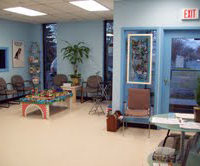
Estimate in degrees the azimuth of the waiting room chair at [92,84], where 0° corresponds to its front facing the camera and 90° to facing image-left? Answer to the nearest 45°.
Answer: approximately 45°

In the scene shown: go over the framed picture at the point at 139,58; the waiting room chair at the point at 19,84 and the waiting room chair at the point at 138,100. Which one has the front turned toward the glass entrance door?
the waiting room chair at the point at 19,84

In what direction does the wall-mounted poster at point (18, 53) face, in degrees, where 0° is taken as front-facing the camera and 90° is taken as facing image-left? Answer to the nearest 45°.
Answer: approximately 315°

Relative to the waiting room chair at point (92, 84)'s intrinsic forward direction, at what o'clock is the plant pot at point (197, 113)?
The plant pot is roughly at 10 o'clock from the waiting room chair.

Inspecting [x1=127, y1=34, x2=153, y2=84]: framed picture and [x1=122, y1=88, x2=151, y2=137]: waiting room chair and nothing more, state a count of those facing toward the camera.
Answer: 2

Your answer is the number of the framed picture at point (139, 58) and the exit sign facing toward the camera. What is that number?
2

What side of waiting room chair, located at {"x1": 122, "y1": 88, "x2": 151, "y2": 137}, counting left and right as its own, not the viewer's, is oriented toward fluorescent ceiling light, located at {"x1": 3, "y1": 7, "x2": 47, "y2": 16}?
right

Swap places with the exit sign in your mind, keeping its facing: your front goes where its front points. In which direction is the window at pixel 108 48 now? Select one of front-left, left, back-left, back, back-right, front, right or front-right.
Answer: back-right

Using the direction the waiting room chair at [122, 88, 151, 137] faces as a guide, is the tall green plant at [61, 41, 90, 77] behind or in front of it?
behind
